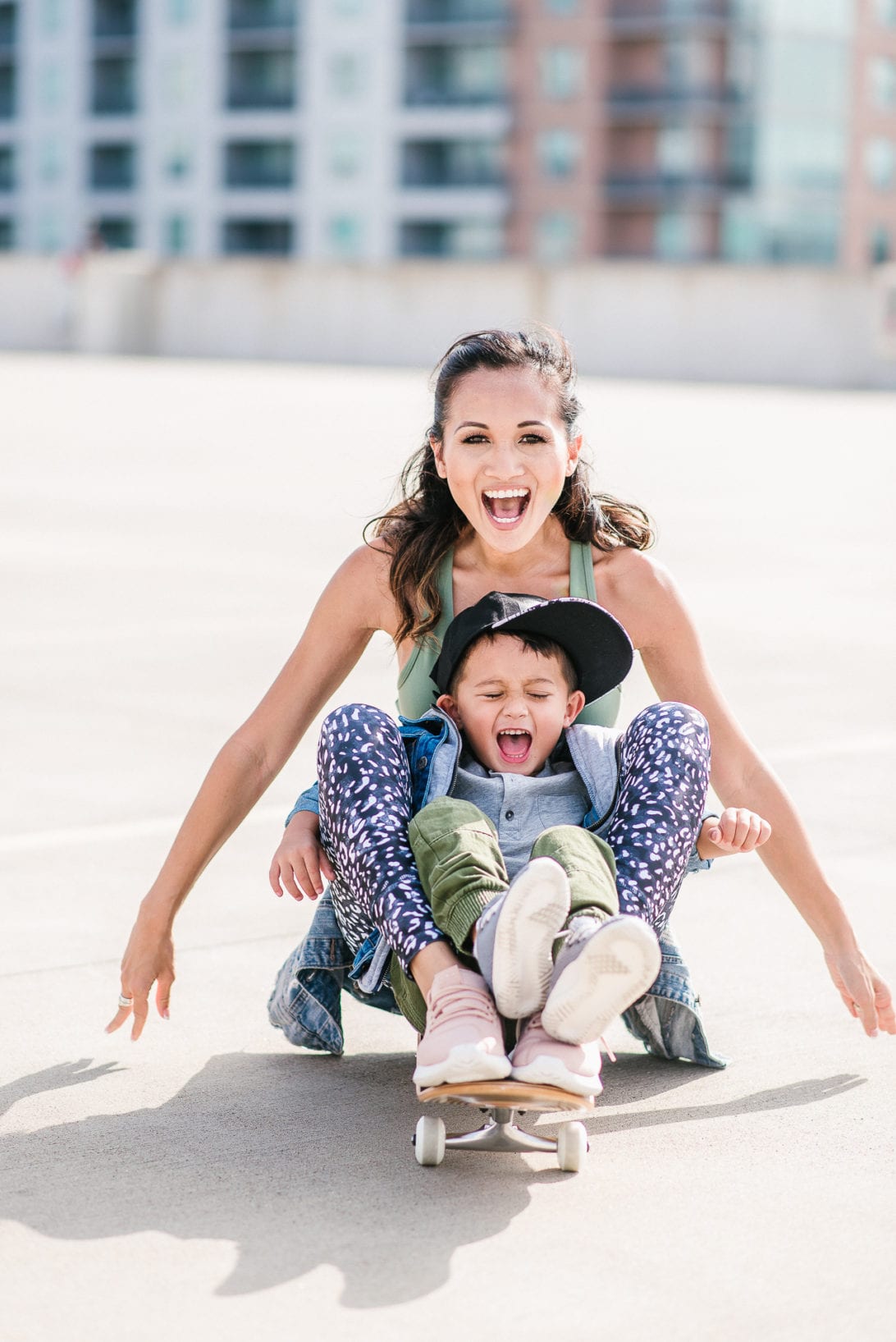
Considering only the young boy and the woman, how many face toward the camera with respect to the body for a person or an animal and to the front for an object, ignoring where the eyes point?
2

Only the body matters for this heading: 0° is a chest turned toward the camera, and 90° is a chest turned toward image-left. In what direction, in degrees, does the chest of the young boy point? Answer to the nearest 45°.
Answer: approximately 0°

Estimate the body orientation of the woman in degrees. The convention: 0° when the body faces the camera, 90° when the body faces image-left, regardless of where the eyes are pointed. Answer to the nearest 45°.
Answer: approximately 0°
